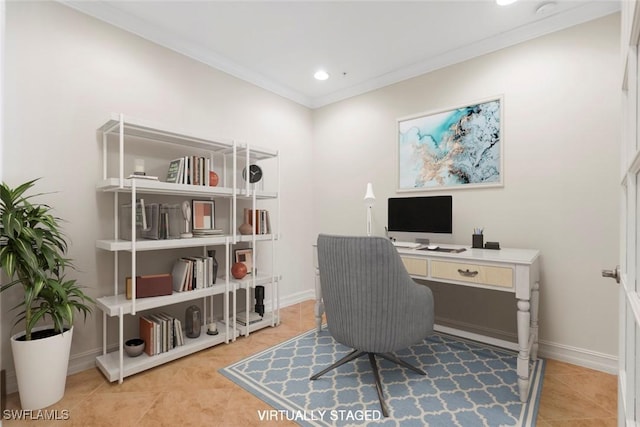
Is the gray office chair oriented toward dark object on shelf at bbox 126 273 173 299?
no

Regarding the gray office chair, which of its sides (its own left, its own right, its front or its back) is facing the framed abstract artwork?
front

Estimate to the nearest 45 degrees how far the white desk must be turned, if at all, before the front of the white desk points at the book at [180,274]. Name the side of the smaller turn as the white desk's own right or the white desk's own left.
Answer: approximately 45° to the white desk's own right

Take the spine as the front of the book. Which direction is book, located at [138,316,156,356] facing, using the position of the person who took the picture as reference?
facing the viewer and to the right of the viewer

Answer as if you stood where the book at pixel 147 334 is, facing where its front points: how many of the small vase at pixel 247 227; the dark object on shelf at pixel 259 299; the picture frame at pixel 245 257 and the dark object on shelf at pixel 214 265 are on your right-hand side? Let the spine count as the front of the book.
0

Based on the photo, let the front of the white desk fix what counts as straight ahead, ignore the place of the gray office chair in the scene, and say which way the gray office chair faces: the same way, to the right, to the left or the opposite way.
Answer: the opposite way

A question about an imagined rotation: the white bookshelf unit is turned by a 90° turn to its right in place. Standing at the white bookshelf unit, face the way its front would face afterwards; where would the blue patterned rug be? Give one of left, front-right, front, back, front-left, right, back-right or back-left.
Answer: left

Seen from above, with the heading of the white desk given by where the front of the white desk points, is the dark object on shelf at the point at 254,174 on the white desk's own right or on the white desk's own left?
on the white desk's own right

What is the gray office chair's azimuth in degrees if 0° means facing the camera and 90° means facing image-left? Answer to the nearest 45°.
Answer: approximately 225°

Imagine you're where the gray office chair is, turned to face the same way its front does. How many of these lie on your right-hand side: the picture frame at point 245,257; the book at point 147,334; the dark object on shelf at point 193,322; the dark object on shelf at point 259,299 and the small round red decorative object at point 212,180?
0

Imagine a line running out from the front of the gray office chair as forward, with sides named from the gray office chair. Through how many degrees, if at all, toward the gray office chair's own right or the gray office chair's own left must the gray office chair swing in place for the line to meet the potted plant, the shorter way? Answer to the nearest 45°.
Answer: approximately 135° to the gray office chair's own left

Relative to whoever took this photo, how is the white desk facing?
facing the viewer and to the left of the viewer

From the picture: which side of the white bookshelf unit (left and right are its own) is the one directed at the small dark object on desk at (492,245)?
front

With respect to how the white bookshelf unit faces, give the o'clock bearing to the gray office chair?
The gray office chair is roughly at 12 o'clock from the white bookshelf unit.

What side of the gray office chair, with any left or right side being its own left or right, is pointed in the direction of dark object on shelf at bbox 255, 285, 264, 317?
left

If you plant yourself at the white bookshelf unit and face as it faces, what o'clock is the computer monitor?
The computer monitor is roughly at 11 o'clock from the white bookshelf unit.
